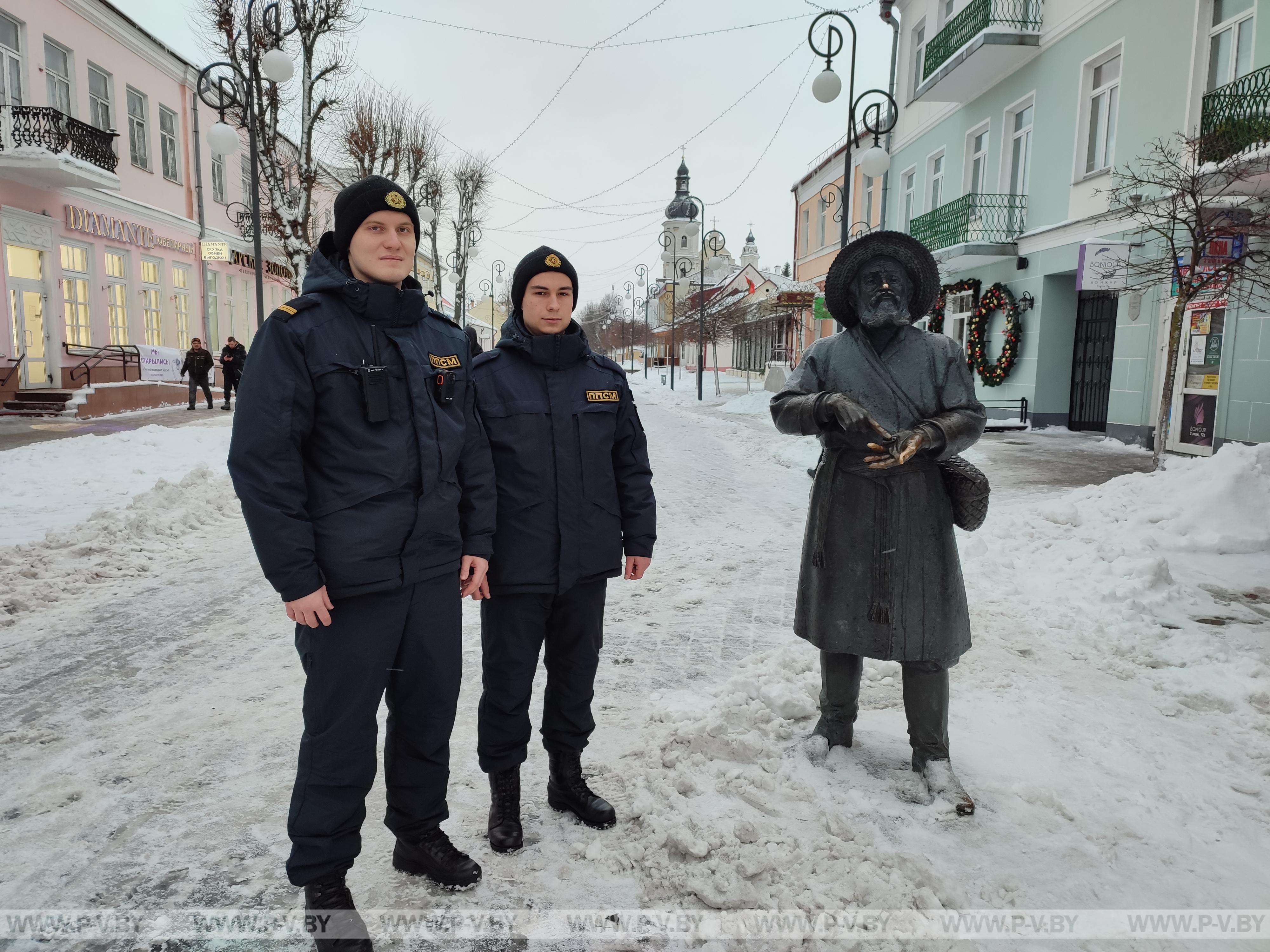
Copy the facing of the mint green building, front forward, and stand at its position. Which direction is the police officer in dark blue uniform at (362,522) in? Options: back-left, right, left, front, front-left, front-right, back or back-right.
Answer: front-left

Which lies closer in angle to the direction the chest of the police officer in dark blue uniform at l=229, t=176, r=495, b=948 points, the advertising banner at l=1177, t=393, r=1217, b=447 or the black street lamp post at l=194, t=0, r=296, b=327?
the advertising banner

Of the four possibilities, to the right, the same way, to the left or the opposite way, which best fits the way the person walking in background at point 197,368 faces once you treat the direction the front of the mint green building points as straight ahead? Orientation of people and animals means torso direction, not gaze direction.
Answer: to the left

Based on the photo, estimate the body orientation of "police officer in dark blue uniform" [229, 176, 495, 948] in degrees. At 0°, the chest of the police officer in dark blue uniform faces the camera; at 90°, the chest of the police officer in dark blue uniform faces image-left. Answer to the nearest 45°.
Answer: approximately 315°

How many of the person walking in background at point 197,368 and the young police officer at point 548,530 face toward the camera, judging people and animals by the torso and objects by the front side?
2

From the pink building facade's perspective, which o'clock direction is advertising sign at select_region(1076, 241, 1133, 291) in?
The advertising sign is roughly at 12 o'clock from the pink building facade.

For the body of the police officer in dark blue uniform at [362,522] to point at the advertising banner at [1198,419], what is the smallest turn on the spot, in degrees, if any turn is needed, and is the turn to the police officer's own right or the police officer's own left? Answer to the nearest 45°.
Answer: approximately 90° to the police officer's own left

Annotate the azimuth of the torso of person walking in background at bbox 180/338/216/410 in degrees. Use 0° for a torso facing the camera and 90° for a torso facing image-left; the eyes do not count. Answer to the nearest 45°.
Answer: approximately 0°
